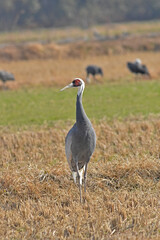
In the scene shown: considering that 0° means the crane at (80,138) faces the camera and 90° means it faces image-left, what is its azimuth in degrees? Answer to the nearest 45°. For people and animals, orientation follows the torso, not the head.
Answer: approximately 0°

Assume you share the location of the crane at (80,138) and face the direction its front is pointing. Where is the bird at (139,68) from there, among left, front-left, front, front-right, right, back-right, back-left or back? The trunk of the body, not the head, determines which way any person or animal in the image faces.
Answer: back

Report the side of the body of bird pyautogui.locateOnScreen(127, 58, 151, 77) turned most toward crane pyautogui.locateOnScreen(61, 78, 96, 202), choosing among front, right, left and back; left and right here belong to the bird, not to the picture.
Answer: left

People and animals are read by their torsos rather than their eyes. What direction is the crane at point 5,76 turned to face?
to the viewer's left

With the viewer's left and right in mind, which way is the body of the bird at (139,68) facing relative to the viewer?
facing to the left of the viewer

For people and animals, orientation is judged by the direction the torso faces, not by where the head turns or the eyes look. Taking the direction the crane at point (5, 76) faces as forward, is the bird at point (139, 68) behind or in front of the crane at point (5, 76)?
behind
